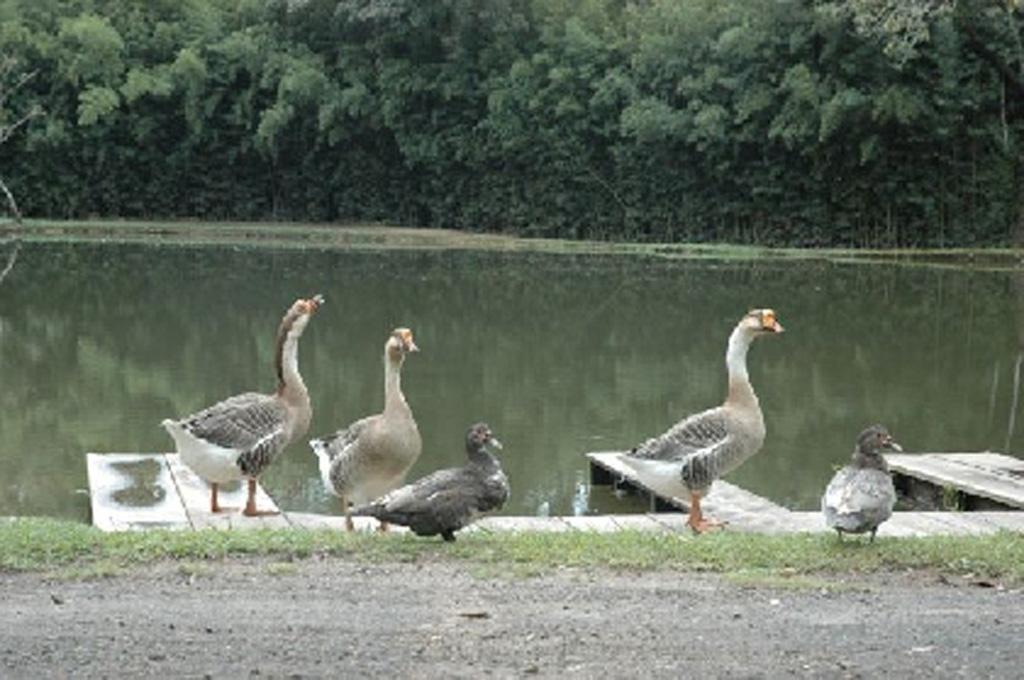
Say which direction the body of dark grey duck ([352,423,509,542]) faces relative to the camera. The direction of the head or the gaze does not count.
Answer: to the viewer's right

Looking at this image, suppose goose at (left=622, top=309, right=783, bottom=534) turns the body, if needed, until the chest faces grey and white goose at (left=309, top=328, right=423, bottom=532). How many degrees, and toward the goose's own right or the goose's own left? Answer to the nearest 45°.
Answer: approximately 180°

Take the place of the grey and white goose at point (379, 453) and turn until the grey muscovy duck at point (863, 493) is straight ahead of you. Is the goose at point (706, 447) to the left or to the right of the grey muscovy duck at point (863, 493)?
left

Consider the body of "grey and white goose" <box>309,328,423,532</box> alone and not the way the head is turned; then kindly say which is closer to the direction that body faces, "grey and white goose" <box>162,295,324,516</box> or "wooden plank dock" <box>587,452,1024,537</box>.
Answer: the wooden plank dock

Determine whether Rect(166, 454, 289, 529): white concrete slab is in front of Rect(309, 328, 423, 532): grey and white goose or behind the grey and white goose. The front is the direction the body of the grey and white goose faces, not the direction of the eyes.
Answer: behind

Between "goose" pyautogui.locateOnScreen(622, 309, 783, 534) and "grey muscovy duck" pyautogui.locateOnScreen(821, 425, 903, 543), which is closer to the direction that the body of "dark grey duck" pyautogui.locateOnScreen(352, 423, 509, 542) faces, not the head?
the grey muscovy duck

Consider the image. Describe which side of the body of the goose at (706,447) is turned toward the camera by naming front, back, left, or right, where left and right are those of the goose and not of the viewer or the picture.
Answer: right

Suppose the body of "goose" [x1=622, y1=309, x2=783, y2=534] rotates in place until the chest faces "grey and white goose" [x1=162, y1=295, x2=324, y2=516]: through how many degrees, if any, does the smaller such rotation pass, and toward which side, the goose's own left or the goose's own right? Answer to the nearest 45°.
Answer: approximately 180°

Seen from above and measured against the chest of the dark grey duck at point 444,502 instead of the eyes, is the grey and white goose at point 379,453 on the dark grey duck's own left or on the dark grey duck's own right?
on the dark grey duck's own left

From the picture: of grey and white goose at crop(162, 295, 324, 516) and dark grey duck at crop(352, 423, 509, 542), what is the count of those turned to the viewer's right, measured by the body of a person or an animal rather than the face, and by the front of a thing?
2

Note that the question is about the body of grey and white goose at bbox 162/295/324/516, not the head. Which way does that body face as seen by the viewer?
to the viewer's right
